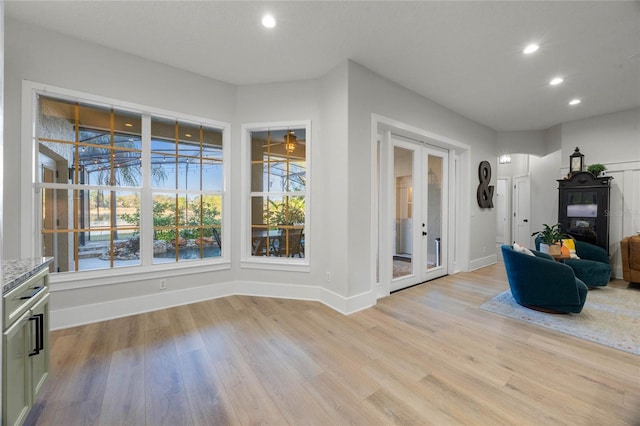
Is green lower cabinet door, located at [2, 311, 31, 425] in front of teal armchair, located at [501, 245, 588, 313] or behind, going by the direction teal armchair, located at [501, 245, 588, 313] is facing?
behind

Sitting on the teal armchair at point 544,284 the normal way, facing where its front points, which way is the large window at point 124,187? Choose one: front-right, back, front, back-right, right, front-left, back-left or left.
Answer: back

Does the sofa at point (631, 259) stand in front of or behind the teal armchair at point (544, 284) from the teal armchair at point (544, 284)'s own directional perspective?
in front

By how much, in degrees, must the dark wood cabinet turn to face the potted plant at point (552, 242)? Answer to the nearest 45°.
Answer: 0° — it already faces it

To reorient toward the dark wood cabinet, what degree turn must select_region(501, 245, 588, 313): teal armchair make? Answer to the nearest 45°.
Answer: approximately 45° to its left

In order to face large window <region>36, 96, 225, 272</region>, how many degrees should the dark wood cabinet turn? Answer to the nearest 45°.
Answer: approximately 45° to its right

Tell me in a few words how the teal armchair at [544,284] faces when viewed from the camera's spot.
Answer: facing away from the viewer and to the right of the viewer

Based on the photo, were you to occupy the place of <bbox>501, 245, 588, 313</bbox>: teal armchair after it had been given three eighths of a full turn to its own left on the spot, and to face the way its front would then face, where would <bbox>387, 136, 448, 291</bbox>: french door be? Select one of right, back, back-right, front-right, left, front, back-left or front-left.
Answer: front

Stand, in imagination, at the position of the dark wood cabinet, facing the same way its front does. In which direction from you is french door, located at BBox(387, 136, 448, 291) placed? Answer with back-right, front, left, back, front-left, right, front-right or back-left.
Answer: front-right

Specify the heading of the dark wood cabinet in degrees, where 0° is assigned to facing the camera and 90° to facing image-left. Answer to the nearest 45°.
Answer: approximately 0°

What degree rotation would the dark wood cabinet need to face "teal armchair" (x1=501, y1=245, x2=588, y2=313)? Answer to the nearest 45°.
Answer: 0° — it already faces it

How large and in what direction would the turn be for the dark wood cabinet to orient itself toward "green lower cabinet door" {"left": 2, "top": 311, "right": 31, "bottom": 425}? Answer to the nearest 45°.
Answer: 0° — it already faces it

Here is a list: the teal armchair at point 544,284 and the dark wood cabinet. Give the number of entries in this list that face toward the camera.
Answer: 1

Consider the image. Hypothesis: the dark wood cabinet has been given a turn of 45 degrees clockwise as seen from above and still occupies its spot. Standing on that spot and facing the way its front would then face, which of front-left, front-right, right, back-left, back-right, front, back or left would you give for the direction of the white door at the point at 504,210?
right
